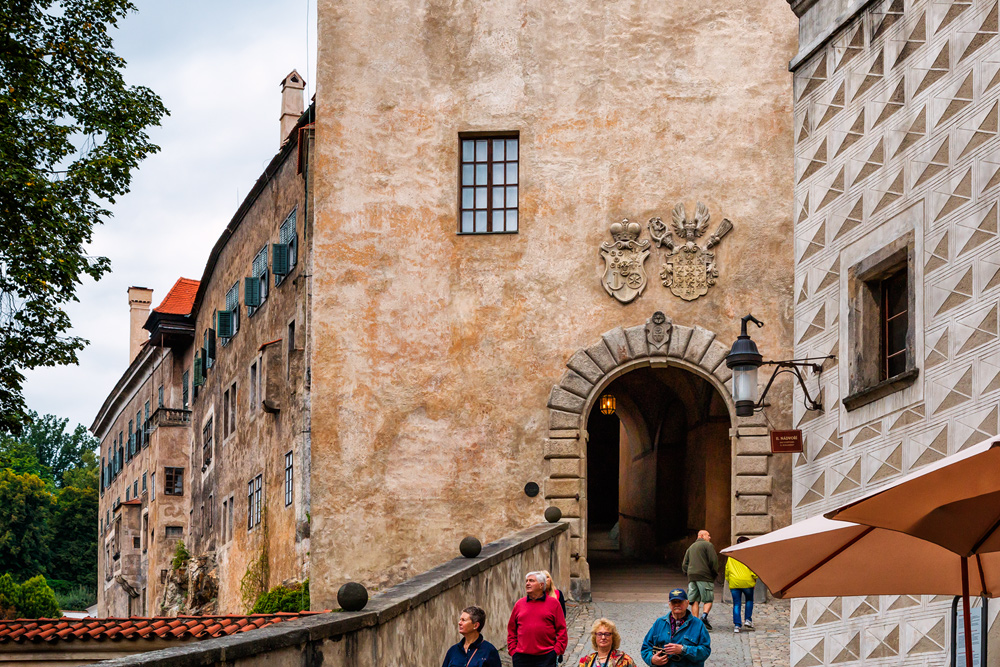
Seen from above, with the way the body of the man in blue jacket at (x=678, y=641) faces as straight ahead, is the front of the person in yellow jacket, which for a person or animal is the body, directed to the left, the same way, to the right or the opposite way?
the opposite way

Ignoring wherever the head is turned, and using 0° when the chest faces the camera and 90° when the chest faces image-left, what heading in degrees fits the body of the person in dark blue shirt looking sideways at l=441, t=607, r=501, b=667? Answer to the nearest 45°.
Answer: approximately 45°

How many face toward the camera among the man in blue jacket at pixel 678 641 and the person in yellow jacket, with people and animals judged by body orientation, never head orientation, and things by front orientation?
1

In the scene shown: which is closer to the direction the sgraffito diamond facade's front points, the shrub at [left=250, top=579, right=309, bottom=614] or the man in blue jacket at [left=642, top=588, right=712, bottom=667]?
the man in blue jacket

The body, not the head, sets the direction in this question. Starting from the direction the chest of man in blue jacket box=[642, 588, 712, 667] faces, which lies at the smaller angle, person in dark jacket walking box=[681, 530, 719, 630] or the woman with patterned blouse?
the woman with patterned blouse

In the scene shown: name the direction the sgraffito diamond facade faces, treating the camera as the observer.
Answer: facing the viewer and to the left of the viewer

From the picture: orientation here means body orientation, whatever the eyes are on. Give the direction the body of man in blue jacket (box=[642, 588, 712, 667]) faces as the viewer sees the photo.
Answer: toward the camera

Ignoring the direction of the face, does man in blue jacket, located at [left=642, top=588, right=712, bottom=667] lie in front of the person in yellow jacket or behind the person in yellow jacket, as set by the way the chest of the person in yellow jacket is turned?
behind

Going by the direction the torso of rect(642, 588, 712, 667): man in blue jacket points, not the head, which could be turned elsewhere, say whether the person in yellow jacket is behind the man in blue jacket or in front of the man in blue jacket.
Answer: behind

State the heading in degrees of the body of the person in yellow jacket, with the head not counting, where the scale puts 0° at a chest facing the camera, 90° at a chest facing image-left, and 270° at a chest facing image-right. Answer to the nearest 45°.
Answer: approximately 180°

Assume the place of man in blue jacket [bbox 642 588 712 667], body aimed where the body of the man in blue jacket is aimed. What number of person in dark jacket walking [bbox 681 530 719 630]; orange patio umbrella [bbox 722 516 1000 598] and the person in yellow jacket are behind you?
2
